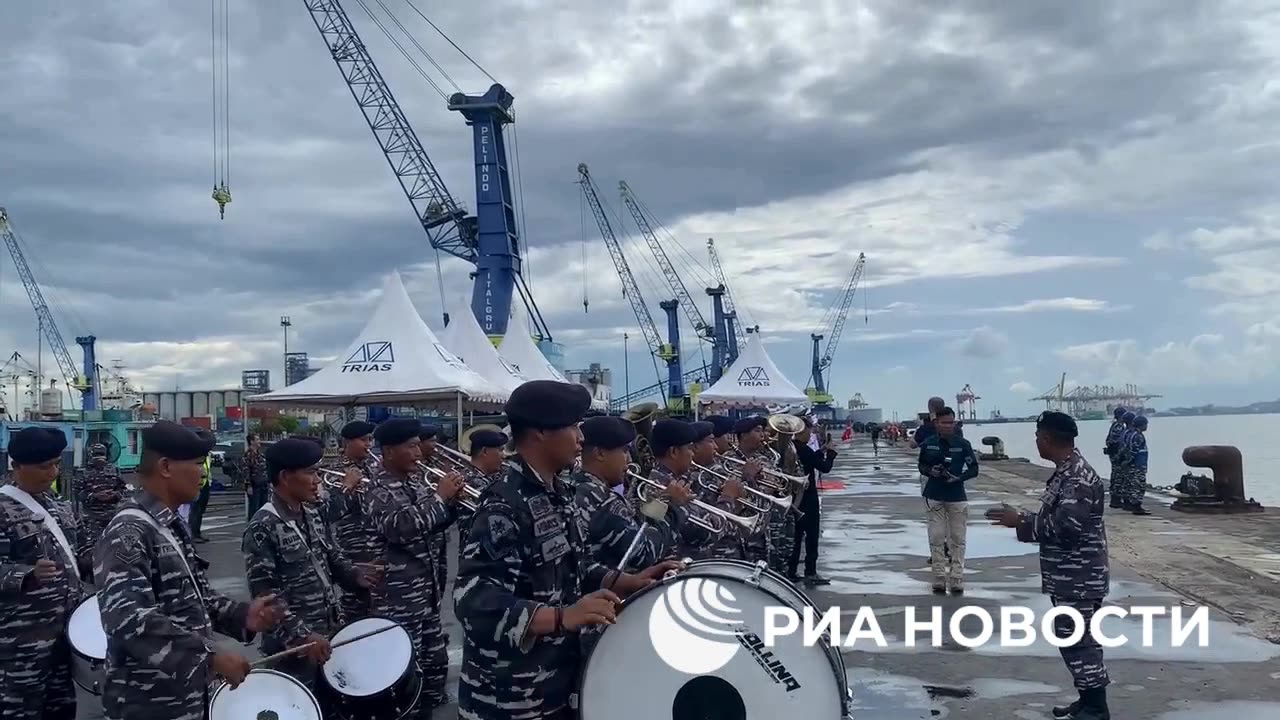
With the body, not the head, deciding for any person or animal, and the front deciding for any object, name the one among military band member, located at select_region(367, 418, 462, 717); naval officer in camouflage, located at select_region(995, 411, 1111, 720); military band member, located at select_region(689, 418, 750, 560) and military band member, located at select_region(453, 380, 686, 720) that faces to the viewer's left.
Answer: the naval officer in camouflage

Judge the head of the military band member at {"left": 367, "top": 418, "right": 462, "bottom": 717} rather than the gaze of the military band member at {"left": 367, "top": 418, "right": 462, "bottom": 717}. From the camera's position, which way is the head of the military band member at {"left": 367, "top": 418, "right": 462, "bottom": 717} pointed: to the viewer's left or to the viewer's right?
to the viewer's right

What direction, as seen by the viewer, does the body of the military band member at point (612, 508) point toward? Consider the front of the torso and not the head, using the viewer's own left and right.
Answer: facing to the right of the viewer

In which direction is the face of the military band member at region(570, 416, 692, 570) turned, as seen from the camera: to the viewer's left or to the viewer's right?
to the viewer's right

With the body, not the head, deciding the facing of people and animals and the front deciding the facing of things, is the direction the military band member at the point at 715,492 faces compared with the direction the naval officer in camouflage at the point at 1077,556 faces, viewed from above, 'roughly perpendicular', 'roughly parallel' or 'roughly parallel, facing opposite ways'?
roughly parallel, facing opposite ways

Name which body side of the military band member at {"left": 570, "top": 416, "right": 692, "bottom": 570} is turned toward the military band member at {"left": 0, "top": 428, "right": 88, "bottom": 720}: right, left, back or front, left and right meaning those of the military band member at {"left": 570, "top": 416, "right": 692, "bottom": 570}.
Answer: back

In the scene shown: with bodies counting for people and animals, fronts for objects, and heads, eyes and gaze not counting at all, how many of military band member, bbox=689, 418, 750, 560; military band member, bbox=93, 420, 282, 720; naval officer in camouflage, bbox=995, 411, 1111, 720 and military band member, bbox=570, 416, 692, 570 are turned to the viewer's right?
3

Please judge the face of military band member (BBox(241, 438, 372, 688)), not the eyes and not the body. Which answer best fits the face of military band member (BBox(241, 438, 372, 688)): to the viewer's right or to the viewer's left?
to the viewer's right

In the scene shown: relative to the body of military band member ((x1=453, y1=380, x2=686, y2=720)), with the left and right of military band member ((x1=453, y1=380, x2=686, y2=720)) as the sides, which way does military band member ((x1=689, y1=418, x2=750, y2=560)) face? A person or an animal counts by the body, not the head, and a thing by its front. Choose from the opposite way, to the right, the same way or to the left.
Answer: the same way

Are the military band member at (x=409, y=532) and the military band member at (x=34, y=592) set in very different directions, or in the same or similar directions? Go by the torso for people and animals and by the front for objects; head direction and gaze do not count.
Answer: same or similar directions

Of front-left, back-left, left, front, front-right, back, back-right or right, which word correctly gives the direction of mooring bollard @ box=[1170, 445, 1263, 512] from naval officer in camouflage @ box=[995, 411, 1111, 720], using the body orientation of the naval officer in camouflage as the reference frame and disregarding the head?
right

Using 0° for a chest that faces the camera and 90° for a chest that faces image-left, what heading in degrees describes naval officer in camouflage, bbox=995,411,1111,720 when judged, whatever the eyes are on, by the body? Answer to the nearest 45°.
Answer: approximately 90°

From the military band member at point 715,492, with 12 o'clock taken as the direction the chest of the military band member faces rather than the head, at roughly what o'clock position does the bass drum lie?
The bass drum is roughly at 3 o'clock from the military band member.
